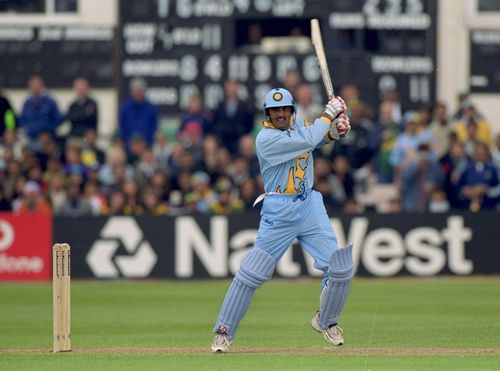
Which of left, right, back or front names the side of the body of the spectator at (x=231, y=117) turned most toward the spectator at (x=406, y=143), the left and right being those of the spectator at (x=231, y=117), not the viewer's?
left

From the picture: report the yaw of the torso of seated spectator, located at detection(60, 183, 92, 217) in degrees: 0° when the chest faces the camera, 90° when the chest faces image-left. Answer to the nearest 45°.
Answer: approximately 0°

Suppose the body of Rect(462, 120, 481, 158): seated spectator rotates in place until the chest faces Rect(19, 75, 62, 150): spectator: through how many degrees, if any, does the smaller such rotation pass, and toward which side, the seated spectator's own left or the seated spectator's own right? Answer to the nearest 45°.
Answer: approximately 90° to the seated spectator's own right
